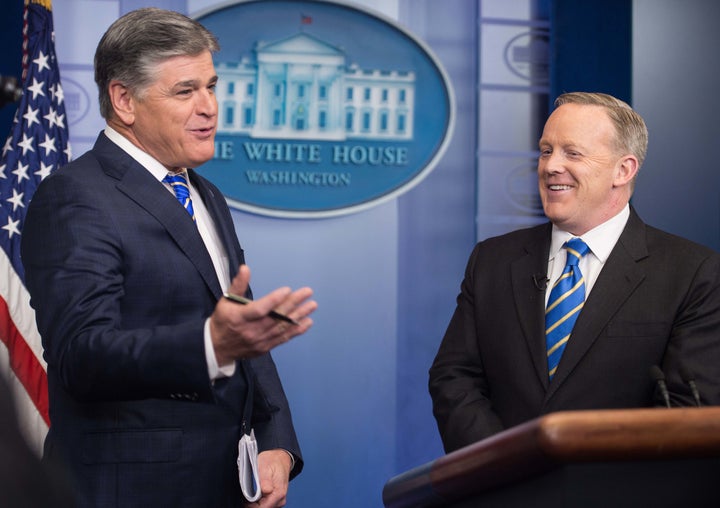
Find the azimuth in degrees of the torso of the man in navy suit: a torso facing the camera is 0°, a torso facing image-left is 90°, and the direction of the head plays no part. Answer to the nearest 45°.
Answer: approximately 315°

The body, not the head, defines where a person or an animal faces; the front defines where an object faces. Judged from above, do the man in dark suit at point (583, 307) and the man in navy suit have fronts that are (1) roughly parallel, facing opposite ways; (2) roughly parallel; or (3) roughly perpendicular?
roughly perpendicular

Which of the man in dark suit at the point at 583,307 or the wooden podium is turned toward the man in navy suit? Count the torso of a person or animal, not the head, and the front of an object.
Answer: the man in dark suit

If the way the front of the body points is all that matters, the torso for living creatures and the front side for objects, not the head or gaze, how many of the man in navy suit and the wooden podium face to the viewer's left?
0

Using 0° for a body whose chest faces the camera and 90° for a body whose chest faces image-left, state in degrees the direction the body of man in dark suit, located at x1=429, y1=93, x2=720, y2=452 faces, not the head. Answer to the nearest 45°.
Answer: approximately 45°

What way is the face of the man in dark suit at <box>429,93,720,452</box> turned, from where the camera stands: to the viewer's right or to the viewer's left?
to the viewer's left

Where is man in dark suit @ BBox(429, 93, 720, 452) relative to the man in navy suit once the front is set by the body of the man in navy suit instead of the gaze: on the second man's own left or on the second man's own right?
on the second man's own left

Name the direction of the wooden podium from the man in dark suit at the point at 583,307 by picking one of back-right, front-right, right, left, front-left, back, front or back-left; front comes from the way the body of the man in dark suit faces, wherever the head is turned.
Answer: front-left
